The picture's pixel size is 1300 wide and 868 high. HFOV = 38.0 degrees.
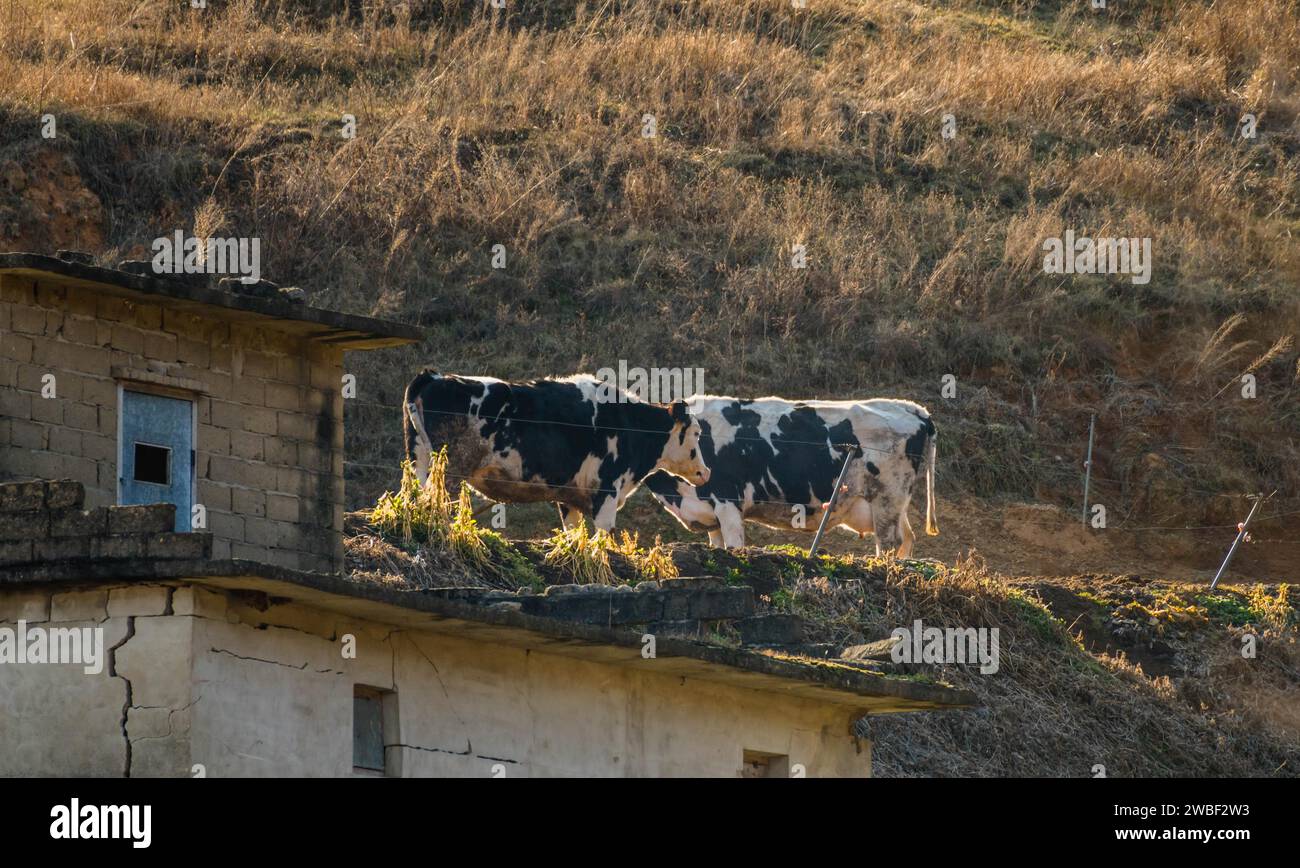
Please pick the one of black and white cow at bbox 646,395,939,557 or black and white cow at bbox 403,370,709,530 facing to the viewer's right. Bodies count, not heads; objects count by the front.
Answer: black and white cow at bbox 403,370,709,530

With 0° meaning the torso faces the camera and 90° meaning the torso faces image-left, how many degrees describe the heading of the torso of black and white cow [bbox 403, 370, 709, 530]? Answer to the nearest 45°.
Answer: approximately 270°

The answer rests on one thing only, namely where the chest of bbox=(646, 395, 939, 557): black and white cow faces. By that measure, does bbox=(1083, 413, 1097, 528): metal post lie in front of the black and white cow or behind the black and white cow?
behind

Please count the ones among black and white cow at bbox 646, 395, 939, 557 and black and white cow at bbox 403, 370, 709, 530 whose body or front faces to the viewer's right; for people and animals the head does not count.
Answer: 1

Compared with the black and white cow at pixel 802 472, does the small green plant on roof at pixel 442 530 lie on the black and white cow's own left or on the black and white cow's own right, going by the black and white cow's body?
on the black and white cow's own left

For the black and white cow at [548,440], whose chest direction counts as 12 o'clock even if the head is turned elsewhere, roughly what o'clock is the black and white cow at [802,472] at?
the black and white cow at [802,472] is roughly at 11 o'clock from the black and white cow at [548,440].

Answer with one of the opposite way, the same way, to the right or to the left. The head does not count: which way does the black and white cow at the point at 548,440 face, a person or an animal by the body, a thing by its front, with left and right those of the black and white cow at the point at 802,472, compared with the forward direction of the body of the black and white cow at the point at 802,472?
the opposite way

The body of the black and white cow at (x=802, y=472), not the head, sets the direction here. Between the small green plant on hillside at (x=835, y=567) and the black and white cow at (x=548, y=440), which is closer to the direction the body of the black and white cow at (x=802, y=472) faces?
the black and white cow

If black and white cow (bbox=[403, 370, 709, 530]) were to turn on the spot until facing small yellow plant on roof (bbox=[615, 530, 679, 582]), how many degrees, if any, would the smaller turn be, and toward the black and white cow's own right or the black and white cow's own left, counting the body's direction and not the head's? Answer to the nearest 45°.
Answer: approximately 45° to the black and white cow's own right

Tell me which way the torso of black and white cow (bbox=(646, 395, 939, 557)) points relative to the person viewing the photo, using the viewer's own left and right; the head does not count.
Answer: facing to the left of the viewer

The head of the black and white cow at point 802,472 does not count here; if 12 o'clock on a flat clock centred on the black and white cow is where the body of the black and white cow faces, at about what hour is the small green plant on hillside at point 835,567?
The small green plant on hillside is roughly at 9 o'clock from the black and white cow.

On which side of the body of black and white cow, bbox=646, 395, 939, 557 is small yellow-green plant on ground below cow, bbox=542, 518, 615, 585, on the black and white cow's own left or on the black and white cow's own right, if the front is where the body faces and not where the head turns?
on the black and white cow's own left
